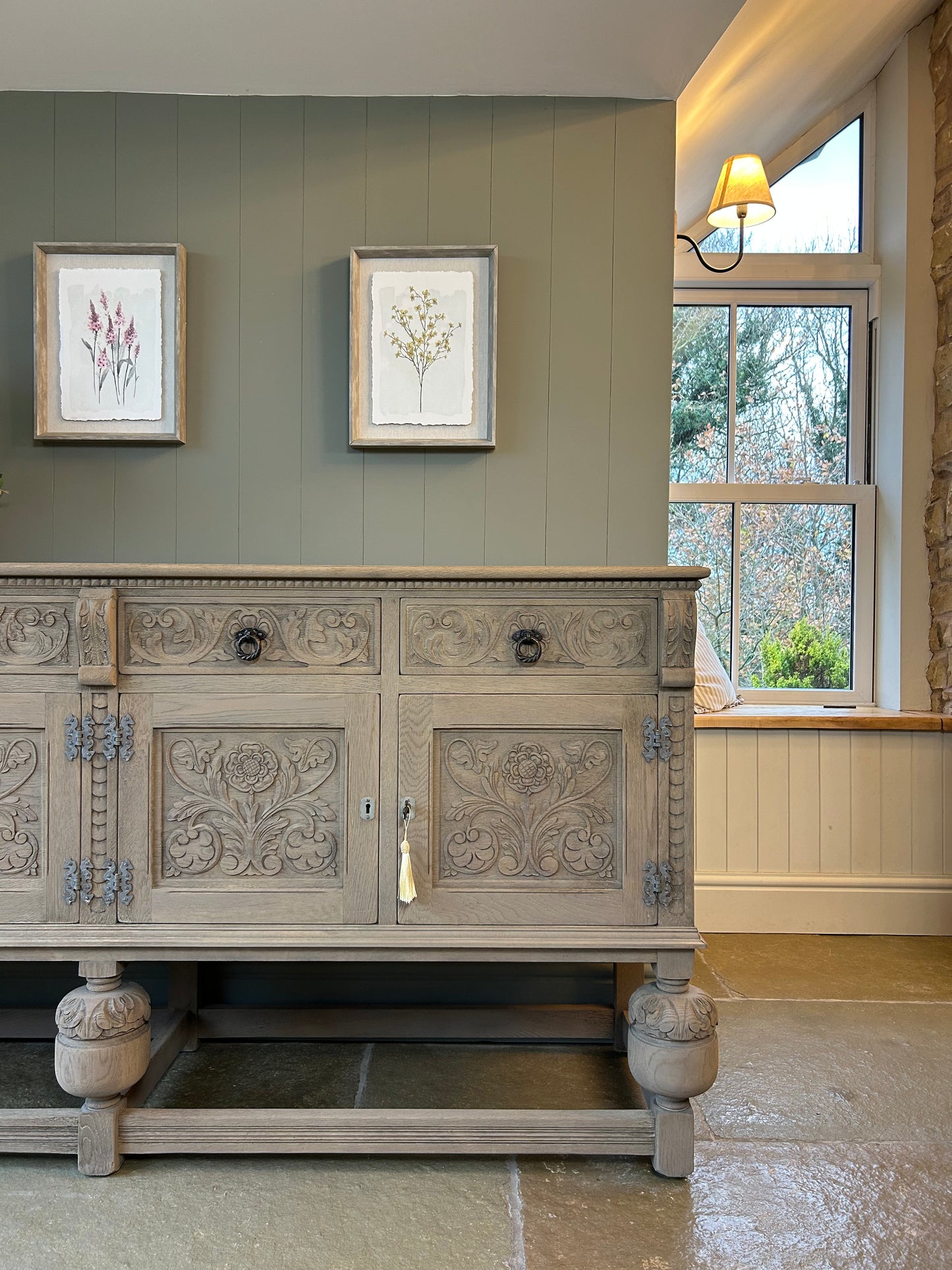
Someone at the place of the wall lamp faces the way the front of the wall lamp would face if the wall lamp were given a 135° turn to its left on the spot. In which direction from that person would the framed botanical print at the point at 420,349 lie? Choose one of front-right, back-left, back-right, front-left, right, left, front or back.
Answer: left

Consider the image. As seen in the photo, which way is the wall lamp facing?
to the viewer's right

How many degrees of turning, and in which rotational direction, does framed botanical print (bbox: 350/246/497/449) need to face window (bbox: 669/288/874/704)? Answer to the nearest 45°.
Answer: approximately 135° to its left

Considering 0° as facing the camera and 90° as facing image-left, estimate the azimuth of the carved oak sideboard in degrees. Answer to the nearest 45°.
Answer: approximately 0°

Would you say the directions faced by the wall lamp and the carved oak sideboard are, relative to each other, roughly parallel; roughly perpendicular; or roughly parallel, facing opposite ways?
roughly perpendicular

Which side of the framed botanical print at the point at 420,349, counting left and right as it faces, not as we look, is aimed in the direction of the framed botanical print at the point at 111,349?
right

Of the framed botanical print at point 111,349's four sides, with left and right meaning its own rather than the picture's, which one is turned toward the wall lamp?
left
